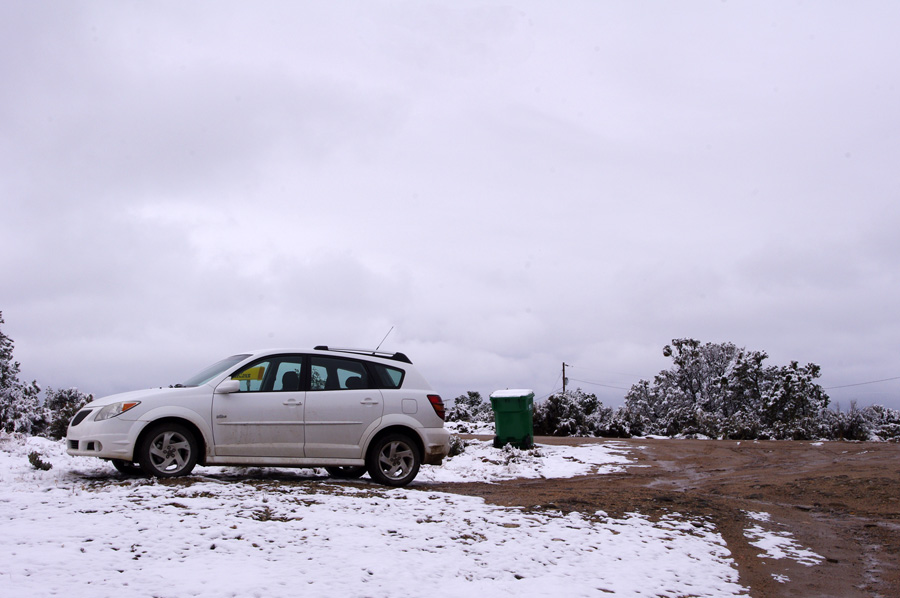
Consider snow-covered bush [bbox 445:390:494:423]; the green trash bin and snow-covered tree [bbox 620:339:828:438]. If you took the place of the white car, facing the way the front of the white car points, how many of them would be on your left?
0

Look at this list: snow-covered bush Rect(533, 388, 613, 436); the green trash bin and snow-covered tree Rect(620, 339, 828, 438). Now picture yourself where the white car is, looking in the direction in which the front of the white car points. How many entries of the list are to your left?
0

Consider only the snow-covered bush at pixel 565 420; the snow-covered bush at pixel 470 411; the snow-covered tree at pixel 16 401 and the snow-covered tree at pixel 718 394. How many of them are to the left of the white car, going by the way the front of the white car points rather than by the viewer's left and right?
0

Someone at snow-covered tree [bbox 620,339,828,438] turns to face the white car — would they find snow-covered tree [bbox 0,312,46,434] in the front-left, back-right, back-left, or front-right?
front-right

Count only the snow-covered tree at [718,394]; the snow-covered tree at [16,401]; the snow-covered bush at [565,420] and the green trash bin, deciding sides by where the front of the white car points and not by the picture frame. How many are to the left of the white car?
0

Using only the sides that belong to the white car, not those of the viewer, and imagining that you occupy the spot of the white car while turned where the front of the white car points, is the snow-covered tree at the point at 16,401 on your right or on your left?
on your right

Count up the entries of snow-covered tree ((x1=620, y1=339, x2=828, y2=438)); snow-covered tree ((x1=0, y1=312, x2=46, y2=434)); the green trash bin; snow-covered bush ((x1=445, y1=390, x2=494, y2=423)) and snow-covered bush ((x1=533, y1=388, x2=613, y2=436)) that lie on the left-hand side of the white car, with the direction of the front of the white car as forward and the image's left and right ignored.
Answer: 0

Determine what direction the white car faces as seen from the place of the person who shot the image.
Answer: facing to the left of the viewer

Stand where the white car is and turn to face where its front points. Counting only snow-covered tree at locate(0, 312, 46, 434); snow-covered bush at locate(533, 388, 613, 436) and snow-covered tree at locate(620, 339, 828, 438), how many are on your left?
0

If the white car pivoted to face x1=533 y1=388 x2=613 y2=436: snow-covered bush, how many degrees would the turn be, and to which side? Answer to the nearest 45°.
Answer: approximately 135° to its right

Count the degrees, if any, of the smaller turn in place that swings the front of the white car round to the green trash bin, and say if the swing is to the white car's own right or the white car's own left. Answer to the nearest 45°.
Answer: approximately 135° to the white car's own right

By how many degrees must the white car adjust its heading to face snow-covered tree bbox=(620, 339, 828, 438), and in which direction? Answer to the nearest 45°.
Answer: approximately 135° to its right

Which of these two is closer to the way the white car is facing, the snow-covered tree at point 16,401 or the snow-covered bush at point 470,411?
the snow-covered tree

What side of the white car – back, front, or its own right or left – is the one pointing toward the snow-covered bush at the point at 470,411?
right
